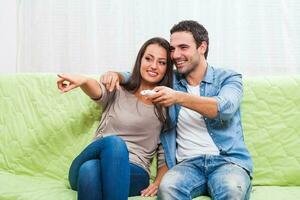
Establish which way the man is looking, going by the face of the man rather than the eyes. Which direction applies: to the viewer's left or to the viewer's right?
to the viewer's left

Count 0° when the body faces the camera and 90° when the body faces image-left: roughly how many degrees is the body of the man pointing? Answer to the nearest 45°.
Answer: approximately 45°

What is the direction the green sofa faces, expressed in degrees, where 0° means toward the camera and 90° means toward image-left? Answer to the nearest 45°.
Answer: approximately 0°
